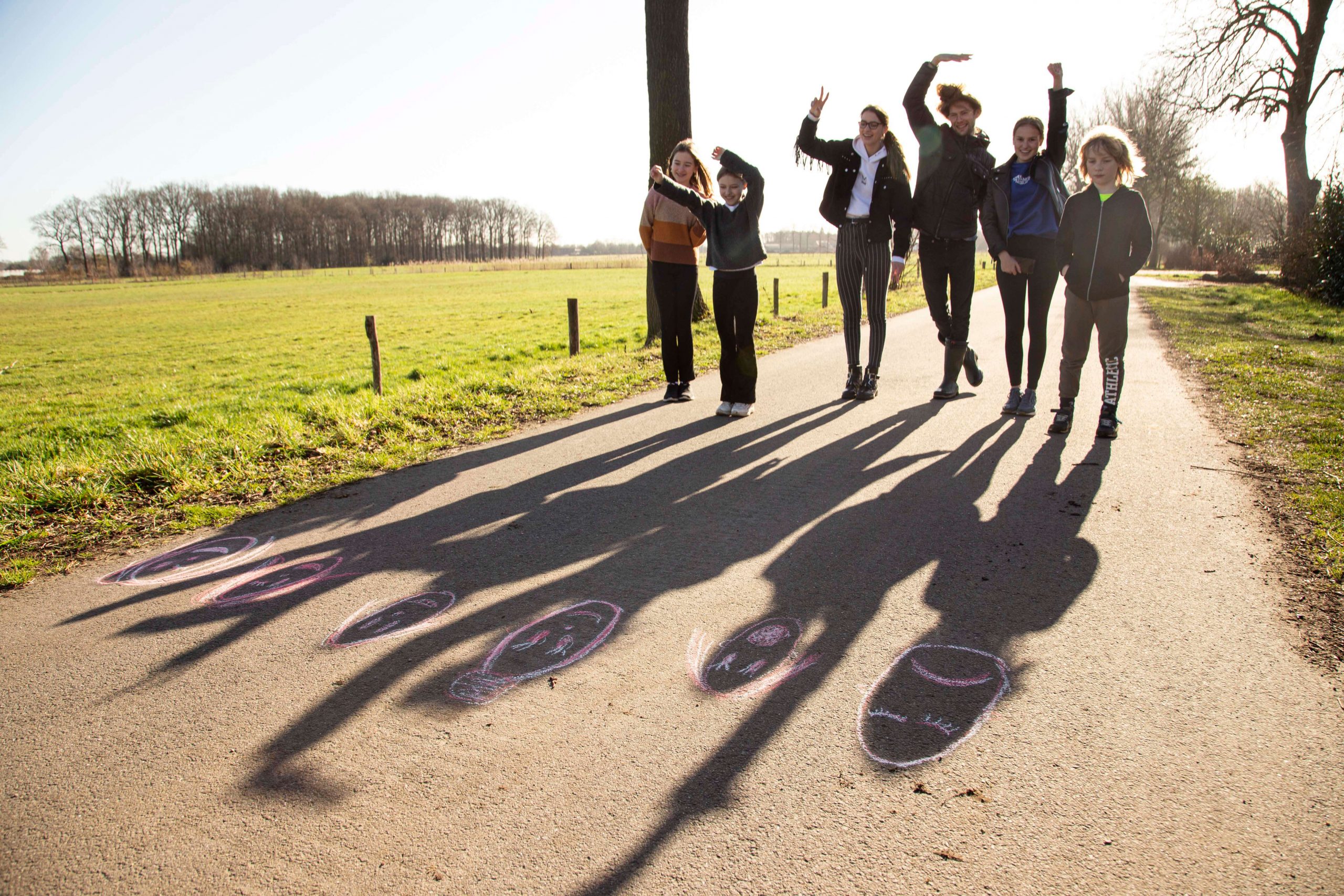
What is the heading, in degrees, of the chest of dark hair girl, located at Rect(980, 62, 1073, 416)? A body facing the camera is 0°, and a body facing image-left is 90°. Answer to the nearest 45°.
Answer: approximately 0°

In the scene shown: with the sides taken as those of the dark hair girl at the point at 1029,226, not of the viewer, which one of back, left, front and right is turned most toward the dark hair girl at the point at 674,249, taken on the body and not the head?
right

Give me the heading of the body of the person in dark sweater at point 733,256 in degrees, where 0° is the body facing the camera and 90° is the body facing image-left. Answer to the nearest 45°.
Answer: approximately 0°
